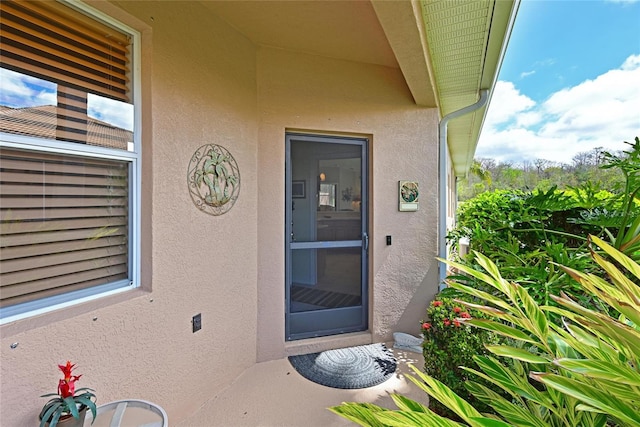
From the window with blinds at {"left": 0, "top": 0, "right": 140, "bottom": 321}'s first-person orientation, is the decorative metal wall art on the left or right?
on its left

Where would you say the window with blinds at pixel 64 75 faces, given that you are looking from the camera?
facing the viewer and to the right of the viewer

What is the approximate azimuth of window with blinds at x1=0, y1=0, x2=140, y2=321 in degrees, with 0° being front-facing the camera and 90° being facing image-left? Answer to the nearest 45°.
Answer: approximately 315°

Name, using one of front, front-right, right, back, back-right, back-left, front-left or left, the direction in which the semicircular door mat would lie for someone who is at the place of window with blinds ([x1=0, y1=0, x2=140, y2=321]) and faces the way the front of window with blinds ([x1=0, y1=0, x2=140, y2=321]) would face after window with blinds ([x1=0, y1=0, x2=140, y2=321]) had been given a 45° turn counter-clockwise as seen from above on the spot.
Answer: front

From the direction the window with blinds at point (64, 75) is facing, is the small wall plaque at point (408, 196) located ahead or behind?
ahead

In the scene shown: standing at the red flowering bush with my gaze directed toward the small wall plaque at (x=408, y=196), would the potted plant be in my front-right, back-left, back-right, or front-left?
back-left

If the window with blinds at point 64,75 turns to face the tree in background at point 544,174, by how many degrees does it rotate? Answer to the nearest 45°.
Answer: approximately 45° to its left

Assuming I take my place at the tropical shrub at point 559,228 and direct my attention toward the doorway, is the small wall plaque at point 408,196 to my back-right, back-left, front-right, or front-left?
front-right

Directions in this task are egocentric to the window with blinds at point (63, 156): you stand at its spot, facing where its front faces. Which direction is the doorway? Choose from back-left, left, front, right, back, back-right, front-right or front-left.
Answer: front-left

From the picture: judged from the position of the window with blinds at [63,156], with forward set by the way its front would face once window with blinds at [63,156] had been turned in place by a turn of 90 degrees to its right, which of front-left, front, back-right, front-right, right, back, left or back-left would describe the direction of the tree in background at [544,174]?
back-left

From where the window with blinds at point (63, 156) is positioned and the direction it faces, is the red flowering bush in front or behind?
in front

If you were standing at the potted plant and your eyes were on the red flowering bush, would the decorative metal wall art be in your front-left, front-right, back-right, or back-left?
front-left
